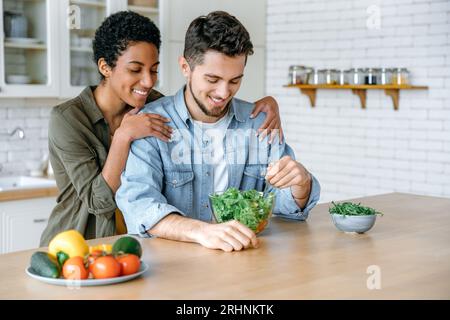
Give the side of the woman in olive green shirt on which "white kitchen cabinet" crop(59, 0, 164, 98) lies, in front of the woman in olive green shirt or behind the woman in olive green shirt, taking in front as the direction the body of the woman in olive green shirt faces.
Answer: behind

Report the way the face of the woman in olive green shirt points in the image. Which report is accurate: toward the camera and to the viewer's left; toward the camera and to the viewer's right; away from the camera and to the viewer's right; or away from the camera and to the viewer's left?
toward the camera and to the viewer's right

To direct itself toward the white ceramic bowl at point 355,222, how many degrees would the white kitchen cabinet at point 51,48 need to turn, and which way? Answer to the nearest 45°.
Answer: approximately 45° to its left

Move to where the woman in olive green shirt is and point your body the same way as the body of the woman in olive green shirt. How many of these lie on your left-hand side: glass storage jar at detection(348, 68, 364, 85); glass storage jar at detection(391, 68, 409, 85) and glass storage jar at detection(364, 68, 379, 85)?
3

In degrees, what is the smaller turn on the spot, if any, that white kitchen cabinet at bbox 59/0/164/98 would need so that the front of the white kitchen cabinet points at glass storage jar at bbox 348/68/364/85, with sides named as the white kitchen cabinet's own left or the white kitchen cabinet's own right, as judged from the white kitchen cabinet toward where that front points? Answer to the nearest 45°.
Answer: approximately 90° to the white kitchen cabinet's own left

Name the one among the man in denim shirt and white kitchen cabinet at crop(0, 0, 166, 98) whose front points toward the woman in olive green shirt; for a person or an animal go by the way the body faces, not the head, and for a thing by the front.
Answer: the white kitchen cabinet

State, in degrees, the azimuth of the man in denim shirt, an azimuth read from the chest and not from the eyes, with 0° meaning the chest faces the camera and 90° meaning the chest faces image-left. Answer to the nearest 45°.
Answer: approximately 0°

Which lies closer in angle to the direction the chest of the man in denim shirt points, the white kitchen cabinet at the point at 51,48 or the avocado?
the avocado

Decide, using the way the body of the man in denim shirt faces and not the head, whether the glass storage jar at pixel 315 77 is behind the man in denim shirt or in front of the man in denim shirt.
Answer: behind

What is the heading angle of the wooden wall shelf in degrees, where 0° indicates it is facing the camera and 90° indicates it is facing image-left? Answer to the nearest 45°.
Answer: approximately 45°
